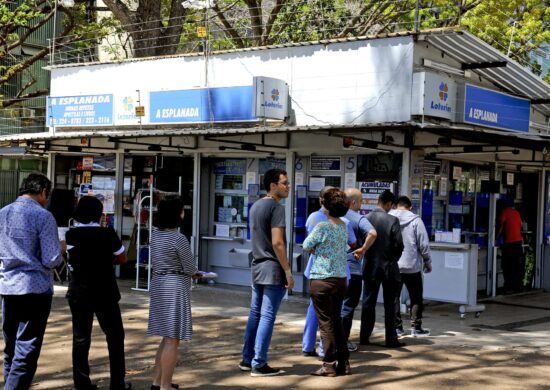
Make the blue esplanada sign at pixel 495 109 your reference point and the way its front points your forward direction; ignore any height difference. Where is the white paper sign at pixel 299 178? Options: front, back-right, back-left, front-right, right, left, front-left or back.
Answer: back-right

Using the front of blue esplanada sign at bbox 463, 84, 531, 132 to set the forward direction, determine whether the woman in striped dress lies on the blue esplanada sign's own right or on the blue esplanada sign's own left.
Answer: on the blue esplanada sign's own right

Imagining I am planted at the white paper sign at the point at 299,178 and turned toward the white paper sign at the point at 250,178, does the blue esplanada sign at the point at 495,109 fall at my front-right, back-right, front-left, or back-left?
back-right

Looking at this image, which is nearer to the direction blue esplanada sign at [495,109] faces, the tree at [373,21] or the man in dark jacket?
the man in dark jacket

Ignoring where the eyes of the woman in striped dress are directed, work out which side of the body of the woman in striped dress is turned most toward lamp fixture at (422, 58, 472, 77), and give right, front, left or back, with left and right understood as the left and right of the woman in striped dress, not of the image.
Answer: front

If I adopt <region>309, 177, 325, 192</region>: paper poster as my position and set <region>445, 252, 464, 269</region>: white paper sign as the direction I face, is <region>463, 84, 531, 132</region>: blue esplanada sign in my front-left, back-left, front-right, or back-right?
front-left

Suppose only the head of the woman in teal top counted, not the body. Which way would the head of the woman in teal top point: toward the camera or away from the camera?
away from the camera

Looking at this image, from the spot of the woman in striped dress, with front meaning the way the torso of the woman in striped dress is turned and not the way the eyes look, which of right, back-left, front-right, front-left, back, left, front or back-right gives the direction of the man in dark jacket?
front

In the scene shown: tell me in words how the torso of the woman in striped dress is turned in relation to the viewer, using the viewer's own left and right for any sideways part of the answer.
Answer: facing away from the viewer and to the right of the viewer

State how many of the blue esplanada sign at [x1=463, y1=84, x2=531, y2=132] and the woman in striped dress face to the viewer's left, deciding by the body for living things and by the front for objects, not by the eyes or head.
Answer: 0
